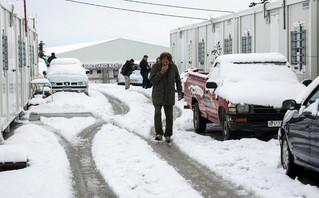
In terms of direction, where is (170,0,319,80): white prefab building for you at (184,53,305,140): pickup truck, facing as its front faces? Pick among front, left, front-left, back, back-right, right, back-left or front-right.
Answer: back-left

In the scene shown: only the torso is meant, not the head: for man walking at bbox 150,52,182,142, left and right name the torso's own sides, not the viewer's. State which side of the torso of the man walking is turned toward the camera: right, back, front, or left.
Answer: front

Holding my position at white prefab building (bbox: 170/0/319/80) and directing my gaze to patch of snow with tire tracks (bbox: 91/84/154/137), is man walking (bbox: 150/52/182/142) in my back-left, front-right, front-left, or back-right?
front-left

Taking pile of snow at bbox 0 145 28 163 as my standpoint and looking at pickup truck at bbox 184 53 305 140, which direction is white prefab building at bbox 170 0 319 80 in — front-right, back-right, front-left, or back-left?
front-left

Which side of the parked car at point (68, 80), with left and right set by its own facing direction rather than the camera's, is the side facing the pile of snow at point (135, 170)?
front

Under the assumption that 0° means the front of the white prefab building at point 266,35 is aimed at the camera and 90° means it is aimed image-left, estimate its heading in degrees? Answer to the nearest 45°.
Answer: approximately 45°

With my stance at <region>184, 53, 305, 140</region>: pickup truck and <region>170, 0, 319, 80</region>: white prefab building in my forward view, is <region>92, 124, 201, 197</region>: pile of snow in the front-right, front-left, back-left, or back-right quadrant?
back-left

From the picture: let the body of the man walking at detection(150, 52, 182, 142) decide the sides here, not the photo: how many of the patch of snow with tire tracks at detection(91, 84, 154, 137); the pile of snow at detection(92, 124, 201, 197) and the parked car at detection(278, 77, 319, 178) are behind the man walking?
1

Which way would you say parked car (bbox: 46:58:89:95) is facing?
toward the camera

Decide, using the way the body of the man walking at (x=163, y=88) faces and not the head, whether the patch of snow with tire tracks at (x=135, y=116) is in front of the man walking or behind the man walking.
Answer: behind

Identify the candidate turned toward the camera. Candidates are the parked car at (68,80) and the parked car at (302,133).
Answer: the parked car at (68,80)

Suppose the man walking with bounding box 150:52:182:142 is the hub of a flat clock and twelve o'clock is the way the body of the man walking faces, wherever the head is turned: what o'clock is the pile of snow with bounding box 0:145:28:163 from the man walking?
The pile of snow is roughly at 1 o'clock from the man walking.

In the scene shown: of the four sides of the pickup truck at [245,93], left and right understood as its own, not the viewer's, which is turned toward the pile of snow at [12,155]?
right

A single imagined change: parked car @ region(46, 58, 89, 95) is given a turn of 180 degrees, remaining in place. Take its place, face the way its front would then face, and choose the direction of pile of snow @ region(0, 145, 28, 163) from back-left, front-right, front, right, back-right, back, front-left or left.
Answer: back

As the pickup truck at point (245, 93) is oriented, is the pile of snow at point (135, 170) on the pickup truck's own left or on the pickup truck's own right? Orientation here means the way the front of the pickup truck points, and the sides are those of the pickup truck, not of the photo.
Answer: on the pickup truck's own right

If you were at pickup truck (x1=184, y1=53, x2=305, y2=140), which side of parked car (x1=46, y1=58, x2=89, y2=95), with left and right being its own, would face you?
front

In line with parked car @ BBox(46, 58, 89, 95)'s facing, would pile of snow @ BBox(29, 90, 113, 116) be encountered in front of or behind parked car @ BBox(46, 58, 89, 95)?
in front

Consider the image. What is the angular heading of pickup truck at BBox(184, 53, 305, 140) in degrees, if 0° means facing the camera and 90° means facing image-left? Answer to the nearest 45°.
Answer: approximately 315°

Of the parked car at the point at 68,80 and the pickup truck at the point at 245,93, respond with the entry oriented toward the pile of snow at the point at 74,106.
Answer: the parked car
